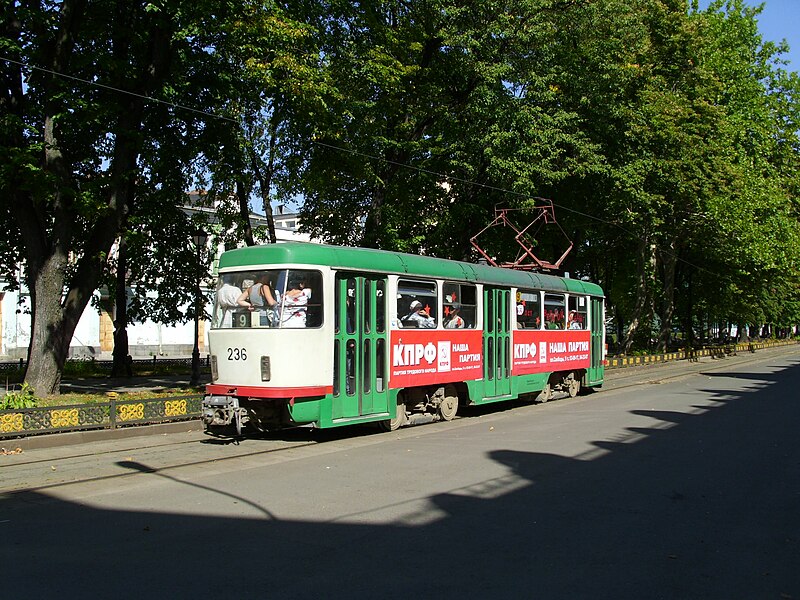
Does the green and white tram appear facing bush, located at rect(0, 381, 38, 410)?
no

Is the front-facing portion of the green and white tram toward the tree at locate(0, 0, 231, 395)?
no

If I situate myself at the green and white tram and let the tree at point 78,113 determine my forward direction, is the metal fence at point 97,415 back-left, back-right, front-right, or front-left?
front-left
